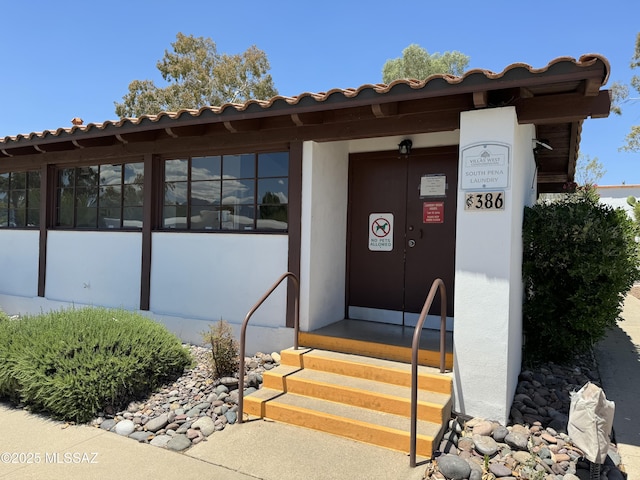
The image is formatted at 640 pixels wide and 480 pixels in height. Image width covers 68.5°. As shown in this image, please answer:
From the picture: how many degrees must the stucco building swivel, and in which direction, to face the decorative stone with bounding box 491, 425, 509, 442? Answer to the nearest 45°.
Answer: approximately 90° to its left

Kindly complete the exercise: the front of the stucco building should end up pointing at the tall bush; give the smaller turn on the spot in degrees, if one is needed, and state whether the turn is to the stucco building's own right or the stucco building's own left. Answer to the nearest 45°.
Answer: approximately 135° to the stucco building's own left

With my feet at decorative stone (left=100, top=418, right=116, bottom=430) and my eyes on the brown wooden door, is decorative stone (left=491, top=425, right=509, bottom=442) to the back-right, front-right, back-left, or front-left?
front-right

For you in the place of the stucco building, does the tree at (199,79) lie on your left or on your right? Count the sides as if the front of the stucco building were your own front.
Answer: on your right

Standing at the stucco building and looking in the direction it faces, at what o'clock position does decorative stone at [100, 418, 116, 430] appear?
The decorative stone is roughly at 12 o'clock from the stucco building.

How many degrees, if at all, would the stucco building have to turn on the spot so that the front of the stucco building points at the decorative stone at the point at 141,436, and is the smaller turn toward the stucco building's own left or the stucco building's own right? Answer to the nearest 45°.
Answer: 0° — it already faces it

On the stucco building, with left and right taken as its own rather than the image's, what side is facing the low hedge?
front

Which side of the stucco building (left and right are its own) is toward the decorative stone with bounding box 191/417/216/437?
front

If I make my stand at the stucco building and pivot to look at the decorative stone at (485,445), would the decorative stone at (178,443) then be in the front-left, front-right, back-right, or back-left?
front-right

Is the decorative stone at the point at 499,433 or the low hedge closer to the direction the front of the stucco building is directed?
the low hedge

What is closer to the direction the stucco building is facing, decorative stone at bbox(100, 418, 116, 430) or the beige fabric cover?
the decorative stone

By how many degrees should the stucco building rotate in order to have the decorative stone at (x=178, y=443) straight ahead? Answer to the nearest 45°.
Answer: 0° — it already faces it

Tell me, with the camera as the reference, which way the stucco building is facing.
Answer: facing the viewer and to the left of the viewer

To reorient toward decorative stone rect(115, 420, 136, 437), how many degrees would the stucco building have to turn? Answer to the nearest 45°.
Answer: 0° — it already faces it
